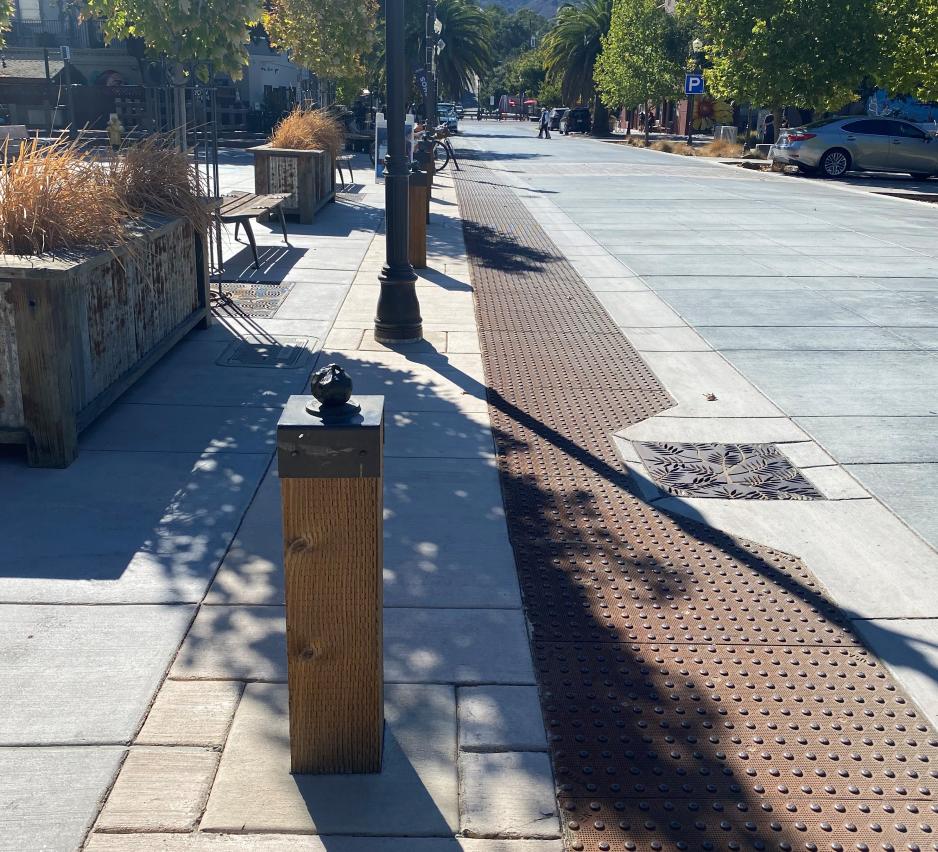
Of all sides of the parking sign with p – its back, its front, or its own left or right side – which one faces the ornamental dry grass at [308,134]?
front

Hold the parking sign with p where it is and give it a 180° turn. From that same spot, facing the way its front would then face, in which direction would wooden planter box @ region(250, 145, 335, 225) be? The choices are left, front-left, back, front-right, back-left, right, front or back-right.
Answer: back

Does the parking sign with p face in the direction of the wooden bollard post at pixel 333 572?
yes

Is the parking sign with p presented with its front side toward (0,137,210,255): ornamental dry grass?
yes

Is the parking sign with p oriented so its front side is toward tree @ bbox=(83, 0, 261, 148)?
yes

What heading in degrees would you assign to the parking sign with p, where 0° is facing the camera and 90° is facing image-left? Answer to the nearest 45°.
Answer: approximately 0°

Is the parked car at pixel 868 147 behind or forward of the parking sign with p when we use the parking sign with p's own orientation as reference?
forward

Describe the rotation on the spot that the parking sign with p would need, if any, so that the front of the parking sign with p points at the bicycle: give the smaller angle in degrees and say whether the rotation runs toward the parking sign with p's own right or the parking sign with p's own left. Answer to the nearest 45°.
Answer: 0° — it already faces it

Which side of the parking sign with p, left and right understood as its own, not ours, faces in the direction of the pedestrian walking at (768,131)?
left

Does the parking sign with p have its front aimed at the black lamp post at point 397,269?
yes

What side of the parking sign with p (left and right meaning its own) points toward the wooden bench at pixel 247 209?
front
